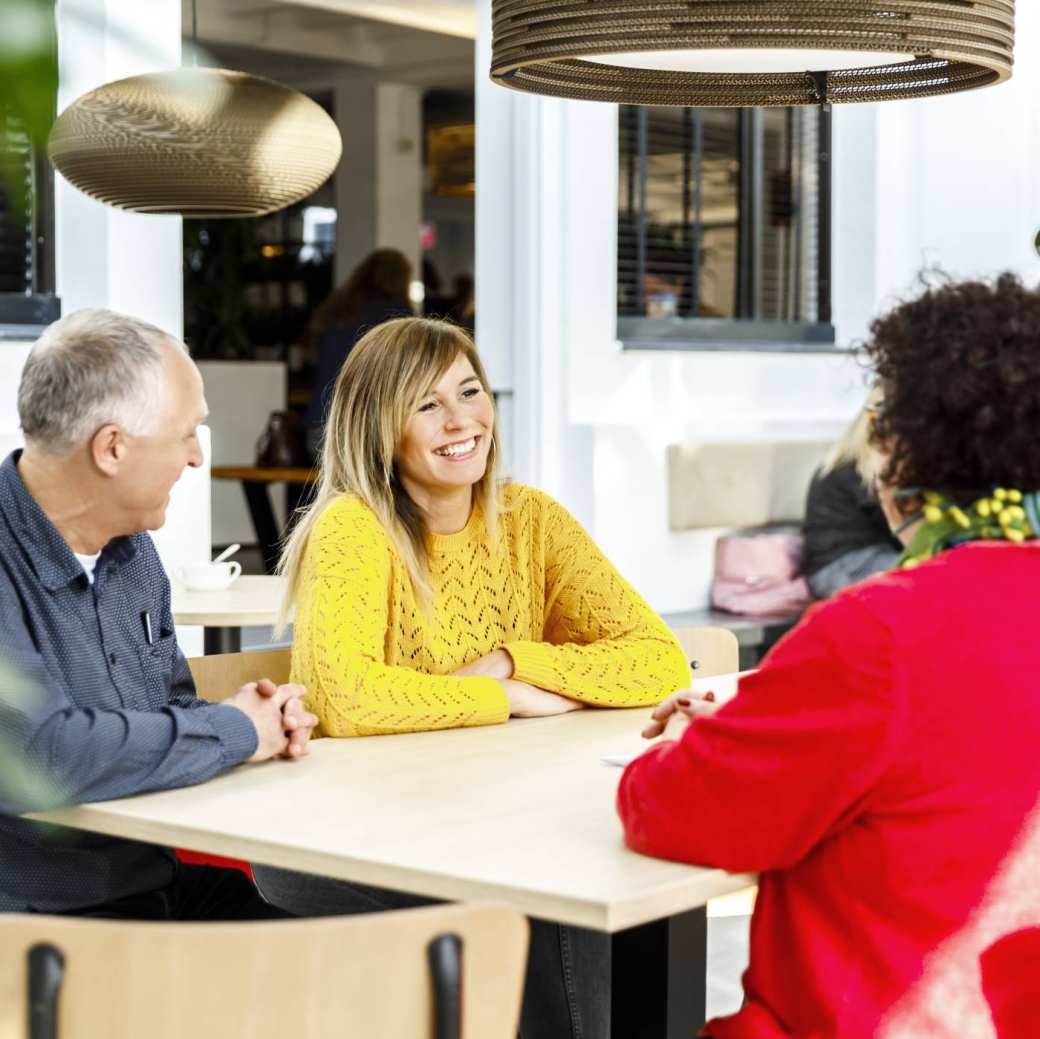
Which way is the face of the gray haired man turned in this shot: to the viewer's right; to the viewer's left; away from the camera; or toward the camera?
to the viewer's right

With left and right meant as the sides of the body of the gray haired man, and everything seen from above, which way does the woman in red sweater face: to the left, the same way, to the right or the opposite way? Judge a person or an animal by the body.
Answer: the opposite way

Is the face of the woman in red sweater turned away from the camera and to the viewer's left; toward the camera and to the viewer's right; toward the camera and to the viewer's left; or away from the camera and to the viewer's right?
away from the camera and to the viewer's left

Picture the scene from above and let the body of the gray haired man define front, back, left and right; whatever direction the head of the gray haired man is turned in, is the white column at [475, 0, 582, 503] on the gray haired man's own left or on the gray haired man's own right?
on the gray haired man's own left

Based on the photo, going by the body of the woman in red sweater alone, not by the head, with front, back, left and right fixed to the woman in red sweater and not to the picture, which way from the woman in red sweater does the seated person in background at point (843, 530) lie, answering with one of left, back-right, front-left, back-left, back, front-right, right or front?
front-right

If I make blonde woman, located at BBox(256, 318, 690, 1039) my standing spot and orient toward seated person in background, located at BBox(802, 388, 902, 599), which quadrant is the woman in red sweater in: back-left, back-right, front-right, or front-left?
back-right

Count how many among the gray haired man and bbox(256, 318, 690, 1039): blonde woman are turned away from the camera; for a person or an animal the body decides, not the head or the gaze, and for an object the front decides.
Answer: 0

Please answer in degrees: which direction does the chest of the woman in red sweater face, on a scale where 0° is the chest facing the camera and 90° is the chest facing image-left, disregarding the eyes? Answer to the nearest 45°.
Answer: approximately 135°

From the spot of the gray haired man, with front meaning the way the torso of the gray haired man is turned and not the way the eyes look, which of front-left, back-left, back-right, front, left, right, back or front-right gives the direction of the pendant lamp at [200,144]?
back-left

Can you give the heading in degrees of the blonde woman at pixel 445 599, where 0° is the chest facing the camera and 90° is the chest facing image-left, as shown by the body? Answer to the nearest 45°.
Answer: approximately 315°
